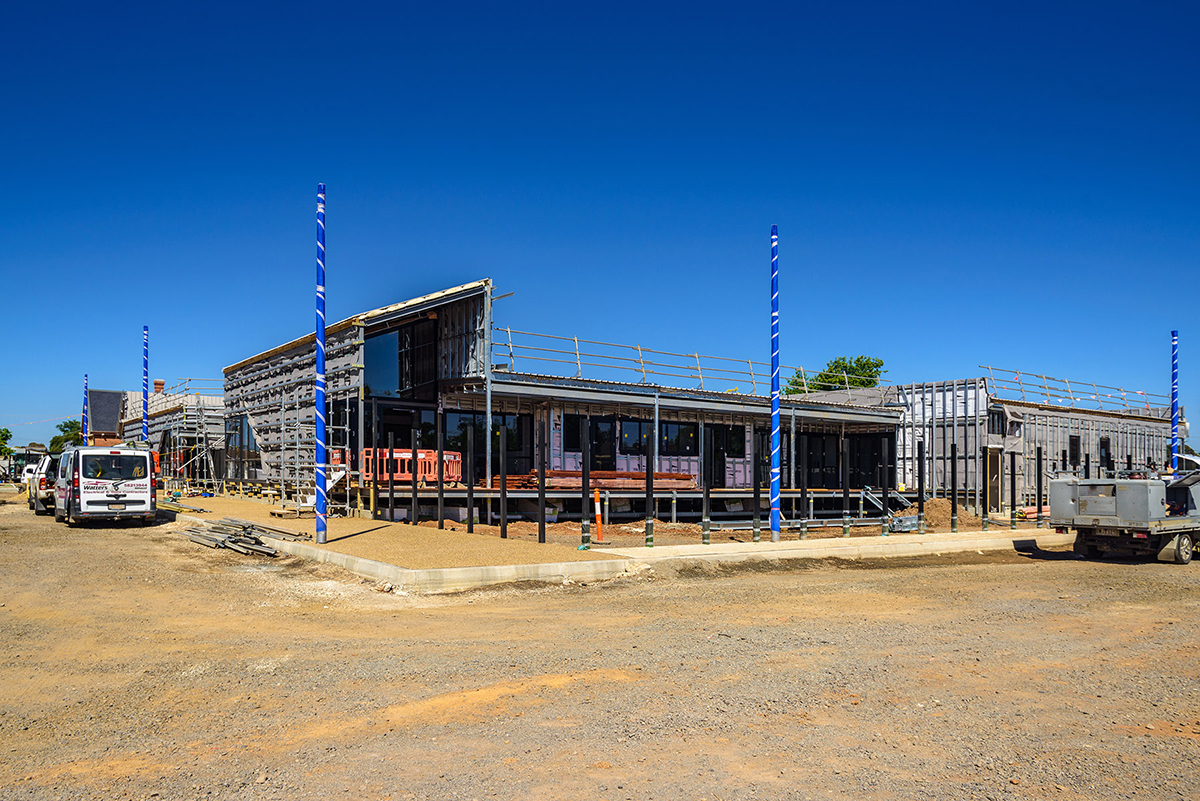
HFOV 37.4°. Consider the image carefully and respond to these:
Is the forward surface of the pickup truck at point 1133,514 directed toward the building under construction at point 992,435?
no

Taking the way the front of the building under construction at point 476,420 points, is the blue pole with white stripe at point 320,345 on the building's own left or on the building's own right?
on the building's own right

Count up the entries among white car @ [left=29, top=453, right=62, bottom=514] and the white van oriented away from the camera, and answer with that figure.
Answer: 2

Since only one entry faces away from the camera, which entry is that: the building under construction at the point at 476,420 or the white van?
the white van

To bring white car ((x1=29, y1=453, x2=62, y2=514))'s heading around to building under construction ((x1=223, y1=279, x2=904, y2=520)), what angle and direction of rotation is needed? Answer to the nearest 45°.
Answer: approximately 135° to its right

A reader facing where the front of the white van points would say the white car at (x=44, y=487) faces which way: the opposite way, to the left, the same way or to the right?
the same way

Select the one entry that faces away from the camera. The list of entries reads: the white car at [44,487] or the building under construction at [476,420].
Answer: the white car

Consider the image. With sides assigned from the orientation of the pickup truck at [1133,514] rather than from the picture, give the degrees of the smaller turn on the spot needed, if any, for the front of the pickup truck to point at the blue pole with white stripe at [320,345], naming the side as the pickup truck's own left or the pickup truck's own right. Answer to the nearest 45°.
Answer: approximately 180°

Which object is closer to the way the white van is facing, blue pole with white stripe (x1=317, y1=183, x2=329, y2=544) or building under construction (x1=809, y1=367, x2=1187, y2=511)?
the building under construction

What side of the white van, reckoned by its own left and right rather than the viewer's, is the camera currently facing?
back

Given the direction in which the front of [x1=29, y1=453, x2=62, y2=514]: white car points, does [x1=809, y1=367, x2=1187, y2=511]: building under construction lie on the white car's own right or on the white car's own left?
on the white car's own right

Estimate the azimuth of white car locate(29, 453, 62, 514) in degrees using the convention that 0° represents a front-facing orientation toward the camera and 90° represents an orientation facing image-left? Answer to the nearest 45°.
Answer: approximately 180°

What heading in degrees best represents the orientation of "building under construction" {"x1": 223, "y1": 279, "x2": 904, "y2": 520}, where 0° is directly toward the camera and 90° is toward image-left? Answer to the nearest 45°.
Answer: approximately 315°

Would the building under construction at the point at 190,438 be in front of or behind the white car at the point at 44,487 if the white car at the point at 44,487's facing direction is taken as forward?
in front

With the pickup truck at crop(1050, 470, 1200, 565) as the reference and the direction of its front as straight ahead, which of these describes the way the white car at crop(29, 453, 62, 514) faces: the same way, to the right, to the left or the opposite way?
to the left

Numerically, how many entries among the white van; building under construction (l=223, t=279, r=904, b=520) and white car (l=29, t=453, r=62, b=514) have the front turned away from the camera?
2

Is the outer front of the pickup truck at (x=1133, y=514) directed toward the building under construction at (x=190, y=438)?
no
